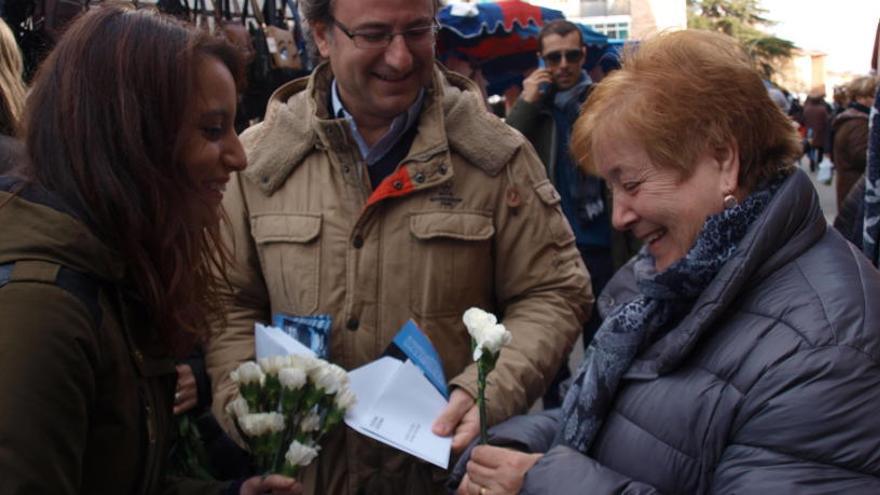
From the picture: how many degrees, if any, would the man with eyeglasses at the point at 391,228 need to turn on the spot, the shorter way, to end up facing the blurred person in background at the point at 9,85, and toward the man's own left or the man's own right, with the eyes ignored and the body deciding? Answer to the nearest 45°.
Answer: approximately 135° to the man's own right

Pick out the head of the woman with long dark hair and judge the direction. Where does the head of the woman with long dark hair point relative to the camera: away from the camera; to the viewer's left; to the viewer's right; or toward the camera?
to the viewer's right

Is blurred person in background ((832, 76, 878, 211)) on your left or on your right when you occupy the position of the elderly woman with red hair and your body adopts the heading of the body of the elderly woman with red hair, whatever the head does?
on your right

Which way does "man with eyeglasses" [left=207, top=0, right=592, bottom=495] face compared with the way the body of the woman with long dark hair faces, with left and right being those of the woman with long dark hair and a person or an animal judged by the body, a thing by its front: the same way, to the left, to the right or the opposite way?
to the right

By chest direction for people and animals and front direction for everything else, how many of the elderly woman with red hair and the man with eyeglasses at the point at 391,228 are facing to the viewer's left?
1

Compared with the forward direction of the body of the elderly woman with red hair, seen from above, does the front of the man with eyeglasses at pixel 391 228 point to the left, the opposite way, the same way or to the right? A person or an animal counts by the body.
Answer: to the left

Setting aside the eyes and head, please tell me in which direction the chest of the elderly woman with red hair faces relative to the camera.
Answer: to the viewer's left

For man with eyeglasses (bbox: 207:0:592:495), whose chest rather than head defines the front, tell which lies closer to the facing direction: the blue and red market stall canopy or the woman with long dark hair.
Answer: the woman with long dark hair

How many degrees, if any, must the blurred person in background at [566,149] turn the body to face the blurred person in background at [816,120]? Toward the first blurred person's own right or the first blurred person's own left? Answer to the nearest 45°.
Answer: approximately 180°

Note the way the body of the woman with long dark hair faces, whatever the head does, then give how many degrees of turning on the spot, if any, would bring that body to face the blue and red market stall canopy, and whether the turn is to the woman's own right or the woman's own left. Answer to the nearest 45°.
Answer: approximately 45° to the woman's own left

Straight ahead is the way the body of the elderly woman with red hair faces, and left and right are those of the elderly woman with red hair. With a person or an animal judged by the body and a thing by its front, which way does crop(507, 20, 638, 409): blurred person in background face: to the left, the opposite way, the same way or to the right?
to the left

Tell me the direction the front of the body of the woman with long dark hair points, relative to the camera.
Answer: to the viewer's right

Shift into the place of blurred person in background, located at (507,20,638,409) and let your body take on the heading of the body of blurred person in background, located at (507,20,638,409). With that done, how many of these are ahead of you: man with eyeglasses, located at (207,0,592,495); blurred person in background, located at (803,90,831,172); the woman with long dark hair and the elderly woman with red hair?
3
